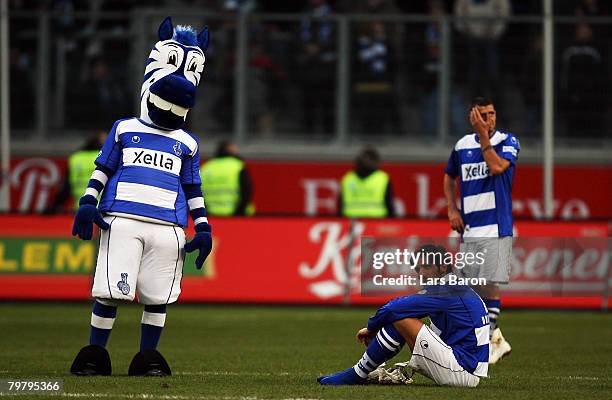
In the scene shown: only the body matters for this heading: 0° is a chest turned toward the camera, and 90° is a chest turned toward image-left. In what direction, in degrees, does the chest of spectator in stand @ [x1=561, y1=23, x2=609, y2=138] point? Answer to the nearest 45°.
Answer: approximately 0°

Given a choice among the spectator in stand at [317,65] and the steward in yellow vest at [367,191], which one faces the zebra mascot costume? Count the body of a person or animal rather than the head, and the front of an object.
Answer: the spectator in stand

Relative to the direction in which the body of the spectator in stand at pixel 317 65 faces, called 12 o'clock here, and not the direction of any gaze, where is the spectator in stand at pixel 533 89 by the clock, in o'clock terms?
the spectator in stand at pixel 533 89 is roughly at 9 o'clock from the spectator in stand at pixel 317 65.

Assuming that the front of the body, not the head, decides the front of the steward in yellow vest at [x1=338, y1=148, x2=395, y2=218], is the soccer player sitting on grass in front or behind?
behind

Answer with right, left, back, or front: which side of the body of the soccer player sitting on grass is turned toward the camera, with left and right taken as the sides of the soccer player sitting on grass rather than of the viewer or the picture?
left

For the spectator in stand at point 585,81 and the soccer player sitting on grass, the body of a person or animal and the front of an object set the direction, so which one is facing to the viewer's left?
the soccer player sitting on grass

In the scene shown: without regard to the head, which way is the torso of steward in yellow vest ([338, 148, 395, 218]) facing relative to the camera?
away from the camera

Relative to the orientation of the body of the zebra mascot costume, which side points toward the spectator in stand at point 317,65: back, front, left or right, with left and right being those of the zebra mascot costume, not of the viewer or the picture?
back

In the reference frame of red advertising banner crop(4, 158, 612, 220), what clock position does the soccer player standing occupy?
The soccer player standing is roughly at 12 o'clock from the red advertising banner.
